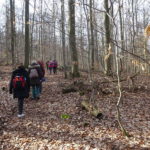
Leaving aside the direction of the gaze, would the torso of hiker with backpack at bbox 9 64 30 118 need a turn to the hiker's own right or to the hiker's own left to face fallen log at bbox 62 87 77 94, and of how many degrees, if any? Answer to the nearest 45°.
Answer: approximately 45° to the hiker's own right

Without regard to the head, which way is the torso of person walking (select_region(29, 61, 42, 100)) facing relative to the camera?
away from the camera

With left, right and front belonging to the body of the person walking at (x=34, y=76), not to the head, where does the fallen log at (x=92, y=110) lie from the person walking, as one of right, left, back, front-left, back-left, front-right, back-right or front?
back-right

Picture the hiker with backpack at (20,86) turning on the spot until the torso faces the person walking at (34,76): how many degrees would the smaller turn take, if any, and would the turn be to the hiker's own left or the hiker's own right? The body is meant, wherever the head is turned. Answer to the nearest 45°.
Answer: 0° — they already face them

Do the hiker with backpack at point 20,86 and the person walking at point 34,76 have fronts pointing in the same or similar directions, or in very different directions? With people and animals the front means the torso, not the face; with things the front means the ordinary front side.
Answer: same or similar directions

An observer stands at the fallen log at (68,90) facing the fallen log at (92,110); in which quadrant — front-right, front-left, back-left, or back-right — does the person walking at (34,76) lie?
front-right

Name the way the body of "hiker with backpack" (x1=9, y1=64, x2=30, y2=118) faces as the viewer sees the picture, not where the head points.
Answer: away from the camera

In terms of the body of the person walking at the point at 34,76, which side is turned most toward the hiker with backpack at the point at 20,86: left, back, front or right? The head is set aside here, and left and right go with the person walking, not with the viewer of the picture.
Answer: back

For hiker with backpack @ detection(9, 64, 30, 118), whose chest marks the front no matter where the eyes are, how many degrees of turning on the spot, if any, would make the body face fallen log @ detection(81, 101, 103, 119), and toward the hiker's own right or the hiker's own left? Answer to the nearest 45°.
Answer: approximately 90° to the hiker's own right

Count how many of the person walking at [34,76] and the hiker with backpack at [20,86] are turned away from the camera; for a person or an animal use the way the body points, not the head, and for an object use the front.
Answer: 2

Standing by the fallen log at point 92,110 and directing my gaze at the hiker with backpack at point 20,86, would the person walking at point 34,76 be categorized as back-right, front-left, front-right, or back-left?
front-right
